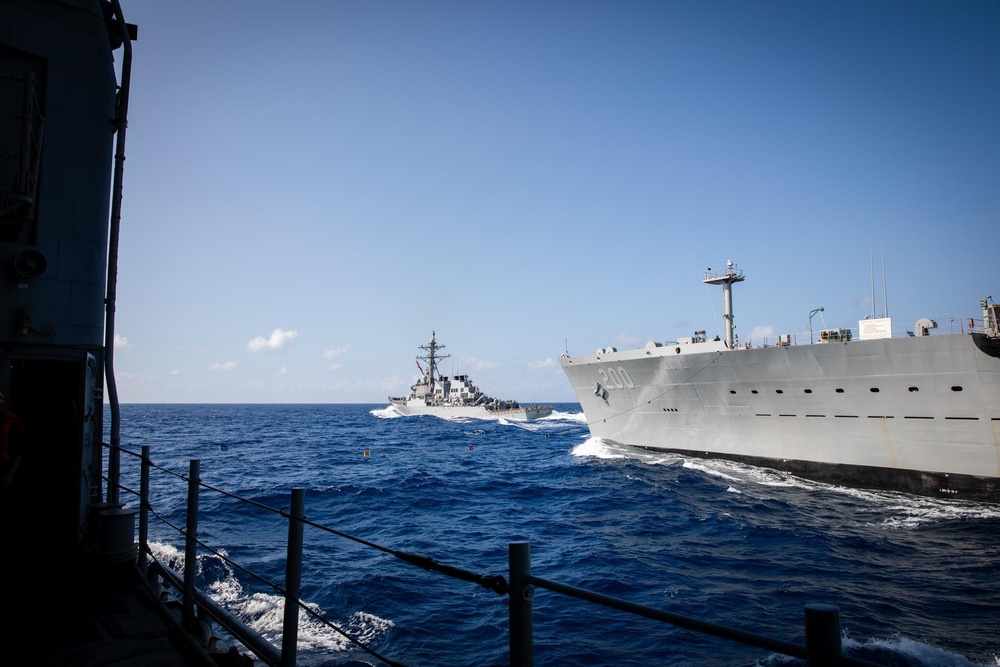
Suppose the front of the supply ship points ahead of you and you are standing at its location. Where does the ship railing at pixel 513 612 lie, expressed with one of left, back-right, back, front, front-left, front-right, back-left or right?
back-left

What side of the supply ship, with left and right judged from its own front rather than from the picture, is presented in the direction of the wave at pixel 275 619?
left

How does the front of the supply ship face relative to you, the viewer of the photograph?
facing away from the viewer and to the left of the viewer
